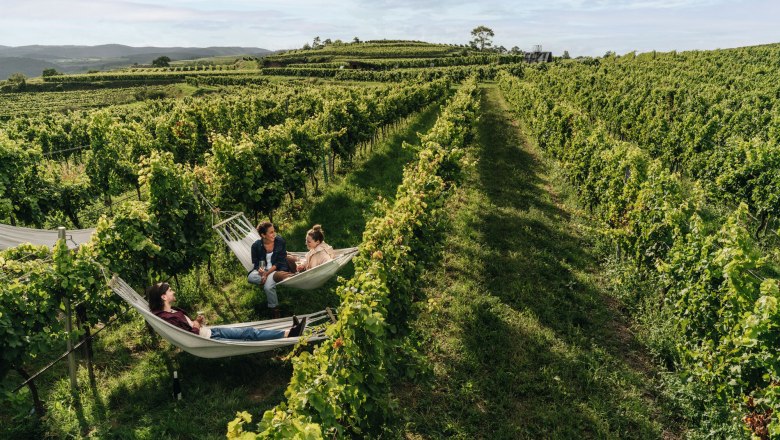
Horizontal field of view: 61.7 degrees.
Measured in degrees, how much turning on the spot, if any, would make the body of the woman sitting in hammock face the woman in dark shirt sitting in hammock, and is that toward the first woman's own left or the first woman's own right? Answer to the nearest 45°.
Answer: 0° — they already face them

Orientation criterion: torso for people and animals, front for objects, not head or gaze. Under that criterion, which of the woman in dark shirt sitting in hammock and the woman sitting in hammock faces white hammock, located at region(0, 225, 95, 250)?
the woman sitting in hammock

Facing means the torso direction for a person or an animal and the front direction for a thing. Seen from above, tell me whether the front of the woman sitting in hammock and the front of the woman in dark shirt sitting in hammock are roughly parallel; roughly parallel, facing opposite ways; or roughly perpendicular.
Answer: roughly perpendicular

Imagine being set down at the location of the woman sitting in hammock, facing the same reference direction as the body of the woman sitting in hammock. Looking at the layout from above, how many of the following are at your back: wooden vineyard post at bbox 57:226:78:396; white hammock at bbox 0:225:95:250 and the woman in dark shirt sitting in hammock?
0

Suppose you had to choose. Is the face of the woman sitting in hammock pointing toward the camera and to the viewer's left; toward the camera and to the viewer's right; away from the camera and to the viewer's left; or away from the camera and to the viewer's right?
toward the camera and to the viewer's left

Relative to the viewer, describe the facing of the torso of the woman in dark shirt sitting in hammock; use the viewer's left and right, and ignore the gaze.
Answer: facing the viewer

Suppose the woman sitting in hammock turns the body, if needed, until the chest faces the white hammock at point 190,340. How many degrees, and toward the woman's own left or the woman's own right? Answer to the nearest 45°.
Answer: approximately 45° to the woman's own left

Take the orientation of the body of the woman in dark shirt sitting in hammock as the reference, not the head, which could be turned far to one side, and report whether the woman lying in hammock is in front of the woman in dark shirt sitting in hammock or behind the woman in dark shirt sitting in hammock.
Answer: in front

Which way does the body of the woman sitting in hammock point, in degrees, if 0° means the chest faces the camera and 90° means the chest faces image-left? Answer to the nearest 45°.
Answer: approximately 90°

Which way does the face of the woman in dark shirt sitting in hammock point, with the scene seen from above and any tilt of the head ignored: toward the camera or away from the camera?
toward the camera

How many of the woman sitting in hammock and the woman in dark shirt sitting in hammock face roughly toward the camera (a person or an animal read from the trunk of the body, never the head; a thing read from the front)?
1

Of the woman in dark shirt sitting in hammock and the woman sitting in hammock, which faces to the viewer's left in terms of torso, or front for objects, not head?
the woman sitting in hammock

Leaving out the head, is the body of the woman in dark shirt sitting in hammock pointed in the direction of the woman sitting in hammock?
no

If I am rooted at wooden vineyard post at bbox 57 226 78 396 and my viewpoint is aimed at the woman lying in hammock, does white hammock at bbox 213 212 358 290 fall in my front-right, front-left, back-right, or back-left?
front-left

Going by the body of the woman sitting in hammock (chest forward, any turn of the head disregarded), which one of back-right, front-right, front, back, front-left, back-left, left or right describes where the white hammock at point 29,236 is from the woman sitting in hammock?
front
